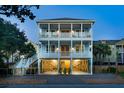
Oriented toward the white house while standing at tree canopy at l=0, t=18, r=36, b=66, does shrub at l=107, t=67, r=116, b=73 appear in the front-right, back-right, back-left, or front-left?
front-right

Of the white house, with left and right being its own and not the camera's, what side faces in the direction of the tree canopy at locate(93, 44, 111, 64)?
left

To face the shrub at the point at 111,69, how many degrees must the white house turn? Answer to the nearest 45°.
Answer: approximately 45° to its left

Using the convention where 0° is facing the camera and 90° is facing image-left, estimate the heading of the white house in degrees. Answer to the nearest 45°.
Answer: approximately 0°

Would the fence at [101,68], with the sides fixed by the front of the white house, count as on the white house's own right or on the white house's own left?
on the white house's own left
